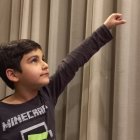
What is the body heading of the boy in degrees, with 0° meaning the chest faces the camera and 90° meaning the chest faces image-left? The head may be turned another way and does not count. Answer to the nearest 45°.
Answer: approximately 315°
